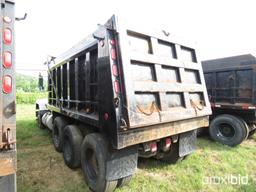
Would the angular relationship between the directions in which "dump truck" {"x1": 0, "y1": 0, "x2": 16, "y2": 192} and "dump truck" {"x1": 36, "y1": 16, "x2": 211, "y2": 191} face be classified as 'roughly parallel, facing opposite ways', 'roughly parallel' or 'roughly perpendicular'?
roughly parallel

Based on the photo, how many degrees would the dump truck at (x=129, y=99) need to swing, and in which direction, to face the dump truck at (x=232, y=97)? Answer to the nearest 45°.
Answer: approximately 90° to its right

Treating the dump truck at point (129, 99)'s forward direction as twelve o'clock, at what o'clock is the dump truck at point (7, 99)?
the dump truck at point (7, 99) is roughly at 9 o'clock from the dump truck at point (129, 99).

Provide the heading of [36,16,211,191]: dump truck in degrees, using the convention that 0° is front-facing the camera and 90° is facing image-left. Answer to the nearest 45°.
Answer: approximately 135°

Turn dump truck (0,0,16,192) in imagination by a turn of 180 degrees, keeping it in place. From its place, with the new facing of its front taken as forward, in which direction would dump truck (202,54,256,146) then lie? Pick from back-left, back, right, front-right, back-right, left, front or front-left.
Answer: left

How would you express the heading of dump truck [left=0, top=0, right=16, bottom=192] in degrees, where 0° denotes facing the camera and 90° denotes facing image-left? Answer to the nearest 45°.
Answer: approximately 180°

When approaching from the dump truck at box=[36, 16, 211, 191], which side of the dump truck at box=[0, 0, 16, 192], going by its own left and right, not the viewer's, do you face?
right

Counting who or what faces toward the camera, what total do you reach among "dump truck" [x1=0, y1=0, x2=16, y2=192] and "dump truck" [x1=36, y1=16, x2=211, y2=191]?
0
